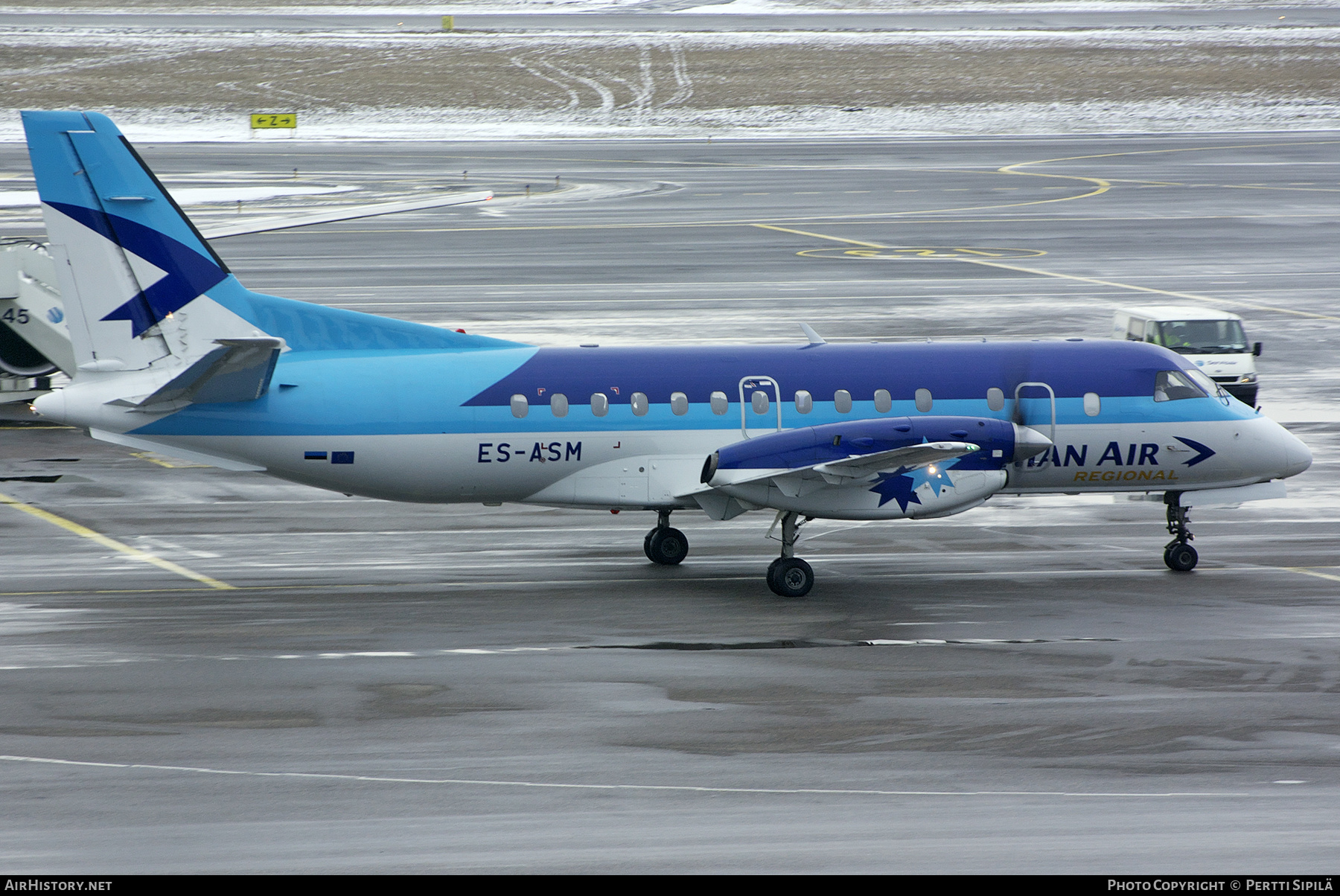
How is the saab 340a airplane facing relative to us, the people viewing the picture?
facing to the right of the viewer

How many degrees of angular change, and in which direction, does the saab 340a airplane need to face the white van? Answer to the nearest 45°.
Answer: approximately 45° to its left
